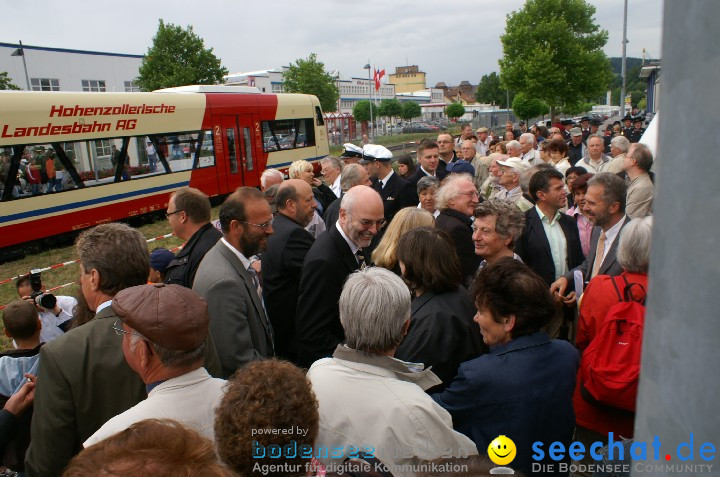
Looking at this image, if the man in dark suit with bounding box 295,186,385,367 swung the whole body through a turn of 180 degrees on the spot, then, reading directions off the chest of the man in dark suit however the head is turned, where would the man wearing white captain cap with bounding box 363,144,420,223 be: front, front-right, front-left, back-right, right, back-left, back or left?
front-right

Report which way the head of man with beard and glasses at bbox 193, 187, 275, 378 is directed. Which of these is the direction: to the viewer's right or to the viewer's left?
to the viewer's right

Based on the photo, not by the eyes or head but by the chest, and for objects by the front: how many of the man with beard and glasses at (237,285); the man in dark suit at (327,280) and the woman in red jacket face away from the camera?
1

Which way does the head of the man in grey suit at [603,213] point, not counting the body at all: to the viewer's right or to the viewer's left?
to the viewer's left

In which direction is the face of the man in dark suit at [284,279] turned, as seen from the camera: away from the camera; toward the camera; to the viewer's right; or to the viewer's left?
to the viewer's right

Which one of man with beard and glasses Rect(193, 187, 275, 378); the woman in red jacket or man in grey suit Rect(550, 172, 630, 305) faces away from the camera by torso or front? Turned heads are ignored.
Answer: the woman in red jacket

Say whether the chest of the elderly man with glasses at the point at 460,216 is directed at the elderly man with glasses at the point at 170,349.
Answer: no

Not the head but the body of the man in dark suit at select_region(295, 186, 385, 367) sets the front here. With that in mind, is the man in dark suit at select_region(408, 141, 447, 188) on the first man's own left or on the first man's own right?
on the first man's own left

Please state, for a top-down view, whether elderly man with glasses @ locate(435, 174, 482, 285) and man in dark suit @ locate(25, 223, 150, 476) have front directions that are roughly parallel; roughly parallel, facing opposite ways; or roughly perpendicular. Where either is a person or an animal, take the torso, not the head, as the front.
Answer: roughly parallel, facing opposite ways

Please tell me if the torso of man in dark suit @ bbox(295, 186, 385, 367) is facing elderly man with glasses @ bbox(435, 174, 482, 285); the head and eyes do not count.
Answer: no

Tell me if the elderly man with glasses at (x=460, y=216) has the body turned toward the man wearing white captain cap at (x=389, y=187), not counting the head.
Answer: no

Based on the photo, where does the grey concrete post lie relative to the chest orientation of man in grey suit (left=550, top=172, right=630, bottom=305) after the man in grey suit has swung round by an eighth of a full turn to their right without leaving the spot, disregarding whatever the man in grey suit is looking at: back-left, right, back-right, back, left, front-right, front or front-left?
left
